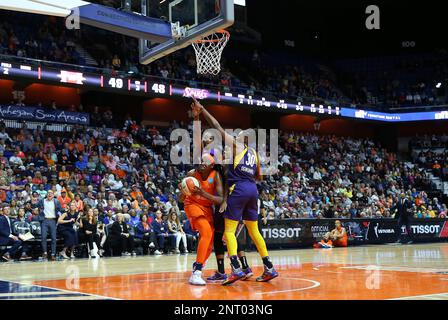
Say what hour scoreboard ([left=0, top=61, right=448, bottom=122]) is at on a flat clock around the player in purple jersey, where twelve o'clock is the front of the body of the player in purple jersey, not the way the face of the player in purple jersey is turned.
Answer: The scoreboard is roughly at 1 o'clock from the player in purple jersey.

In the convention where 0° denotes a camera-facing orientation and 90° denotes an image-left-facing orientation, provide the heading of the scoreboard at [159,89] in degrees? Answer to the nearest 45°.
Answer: approximately 315°

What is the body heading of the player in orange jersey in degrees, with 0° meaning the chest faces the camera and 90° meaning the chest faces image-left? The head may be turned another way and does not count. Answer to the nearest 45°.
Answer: approximately 45°

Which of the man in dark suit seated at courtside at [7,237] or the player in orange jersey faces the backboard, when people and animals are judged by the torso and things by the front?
the man in dark suit seated at courtside

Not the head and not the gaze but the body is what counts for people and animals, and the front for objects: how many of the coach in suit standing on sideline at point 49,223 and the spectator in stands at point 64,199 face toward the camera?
2

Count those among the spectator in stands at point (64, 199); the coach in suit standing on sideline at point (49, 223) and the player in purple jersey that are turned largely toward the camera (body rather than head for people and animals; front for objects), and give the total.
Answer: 2

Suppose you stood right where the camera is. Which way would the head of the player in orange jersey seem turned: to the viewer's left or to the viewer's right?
to the viewer's left

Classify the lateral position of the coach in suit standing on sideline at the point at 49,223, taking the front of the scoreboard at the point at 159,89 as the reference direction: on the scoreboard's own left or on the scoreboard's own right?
on the scoreboard's own right

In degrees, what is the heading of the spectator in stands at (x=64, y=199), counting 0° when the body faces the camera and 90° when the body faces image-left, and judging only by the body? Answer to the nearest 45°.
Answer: approximately 0°
